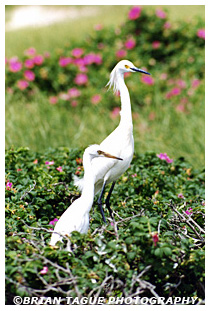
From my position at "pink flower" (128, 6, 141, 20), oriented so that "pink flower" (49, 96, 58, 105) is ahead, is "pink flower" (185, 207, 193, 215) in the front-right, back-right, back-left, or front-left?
front-left

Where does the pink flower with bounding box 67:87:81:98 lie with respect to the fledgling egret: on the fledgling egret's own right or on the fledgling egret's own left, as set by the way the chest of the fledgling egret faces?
on the fledgling egret's own left

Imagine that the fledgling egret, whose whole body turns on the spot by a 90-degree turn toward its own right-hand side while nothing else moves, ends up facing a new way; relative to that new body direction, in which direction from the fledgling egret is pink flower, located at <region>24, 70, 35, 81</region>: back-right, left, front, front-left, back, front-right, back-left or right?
back

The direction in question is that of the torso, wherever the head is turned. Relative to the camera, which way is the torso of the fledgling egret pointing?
to the viewer's right

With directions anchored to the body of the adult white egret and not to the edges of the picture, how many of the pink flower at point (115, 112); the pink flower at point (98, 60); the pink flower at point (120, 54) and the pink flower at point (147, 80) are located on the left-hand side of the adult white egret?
4

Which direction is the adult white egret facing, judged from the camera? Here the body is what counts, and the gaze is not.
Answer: to the viewer's right

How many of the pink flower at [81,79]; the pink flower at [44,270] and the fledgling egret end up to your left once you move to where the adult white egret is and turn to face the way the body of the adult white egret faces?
1

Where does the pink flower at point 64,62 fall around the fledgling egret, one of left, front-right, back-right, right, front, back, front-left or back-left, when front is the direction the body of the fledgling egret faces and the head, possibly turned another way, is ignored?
left

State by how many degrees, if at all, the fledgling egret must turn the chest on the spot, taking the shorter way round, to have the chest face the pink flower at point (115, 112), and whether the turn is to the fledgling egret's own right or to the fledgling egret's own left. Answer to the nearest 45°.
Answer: approximately 90° to the fledgling egret's own left

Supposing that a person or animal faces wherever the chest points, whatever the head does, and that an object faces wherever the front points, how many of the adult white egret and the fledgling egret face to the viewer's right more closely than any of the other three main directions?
2

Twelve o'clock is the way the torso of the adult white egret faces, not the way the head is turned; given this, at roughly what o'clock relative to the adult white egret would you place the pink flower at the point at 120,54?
The pink flower is roughly at 9 o'clock from the adult white egret.

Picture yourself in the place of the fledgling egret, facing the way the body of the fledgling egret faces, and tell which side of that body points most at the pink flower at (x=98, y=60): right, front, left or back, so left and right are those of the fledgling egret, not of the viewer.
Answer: left

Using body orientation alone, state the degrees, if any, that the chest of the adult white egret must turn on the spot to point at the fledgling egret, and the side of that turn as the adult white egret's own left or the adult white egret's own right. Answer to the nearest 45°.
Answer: approximately 90° to the adult white egret's own right
